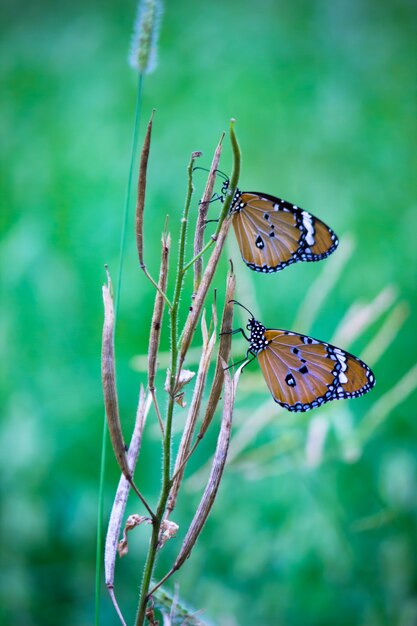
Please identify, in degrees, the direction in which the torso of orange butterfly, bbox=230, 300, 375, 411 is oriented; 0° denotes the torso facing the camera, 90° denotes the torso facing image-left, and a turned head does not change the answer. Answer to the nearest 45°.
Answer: approximately 90°
